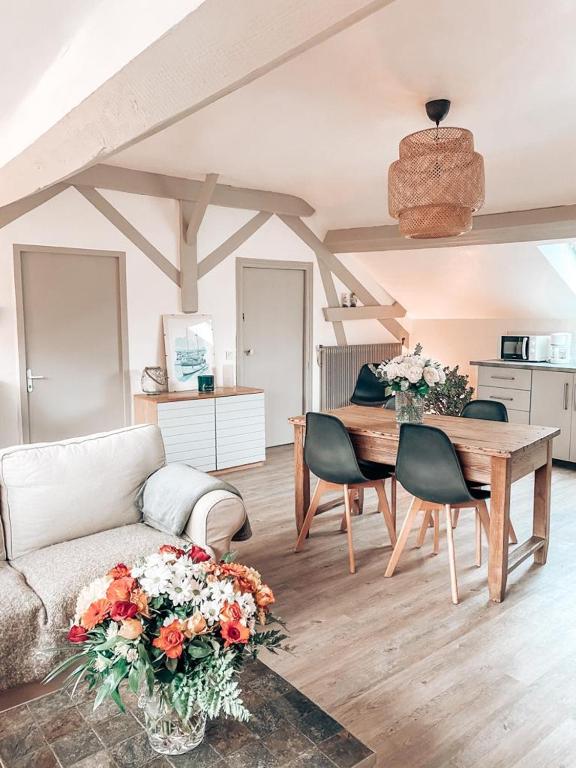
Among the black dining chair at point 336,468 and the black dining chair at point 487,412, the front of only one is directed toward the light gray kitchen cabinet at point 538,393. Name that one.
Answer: the black dining chair at point 336,468

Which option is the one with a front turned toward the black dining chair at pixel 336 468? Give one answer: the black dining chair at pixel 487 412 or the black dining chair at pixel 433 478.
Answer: the black dining chair at pixel 487 412

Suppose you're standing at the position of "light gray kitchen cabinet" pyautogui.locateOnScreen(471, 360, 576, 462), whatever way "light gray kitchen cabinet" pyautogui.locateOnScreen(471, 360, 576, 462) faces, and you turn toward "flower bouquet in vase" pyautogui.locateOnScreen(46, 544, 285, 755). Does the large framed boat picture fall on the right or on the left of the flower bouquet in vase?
right

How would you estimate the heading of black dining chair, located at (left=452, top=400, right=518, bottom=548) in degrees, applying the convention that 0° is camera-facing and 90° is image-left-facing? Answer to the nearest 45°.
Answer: approximately 45°

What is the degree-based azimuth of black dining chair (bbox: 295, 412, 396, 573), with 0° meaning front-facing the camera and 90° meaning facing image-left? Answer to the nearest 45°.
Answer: approximately 225°

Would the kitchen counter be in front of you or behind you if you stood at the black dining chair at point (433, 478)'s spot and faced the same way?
in front

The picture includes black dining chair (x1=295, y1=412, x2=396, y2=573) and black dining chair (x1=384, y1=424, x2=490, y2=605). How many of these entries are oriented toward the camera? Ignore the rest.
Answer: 0

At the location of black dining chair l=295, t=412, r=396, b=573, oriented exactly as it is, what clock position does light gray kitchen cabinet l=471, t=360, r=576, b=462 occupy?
The light gray kitchen cabinet is roughly at 12 o'clock from the black dining chair.

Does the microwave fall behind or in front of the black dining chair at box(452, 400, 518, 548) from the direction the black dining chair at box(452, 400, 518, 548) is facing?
behind

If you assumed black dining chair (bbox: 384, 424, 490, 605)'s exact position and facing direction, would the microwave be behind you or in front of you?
in front

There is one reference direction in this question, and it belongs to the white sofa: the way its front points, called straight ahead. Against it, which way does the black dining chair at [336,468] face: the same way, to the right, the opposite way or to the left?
to the left

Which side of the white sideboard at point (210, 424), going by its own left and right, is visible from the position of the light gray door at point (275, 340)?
left

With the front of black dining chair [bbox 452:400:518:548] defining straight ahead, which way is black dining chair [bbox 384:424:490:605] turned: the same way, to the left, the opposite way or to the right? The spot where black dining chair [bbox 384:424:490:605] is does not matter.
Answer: the opposite way

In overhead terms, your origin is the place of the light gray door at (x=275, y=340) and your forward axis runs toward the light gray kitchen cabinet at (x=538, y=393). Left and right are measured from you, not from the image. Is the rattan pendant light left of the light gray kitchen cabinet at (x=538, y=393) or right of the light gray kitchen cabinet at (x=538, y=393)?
right

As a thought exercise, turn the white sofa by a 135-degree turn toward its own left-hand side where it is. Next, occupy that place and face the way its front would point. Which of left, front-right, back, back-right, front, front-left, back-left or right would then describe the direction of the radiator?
front-right

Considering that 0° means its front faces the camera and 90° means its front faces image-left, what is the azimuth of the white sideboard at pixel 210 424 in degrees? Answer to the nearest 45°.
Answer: approximately 315°

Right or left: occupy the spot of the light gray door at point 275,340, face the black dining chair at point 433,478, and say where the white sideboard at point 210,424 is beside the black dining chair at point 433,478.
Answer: right

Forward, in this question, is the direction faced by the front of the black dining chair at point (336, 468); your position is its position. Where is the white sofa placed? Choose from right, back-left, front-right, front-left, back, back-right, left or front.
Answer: back

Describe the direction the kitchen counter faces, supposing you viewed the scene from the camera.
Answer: facing the viewer and to the left of the viewer

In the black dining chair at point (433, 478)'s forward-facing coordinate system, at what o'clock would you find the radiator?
The radiator is roughly at 10 o'clock from the black dining chair.
